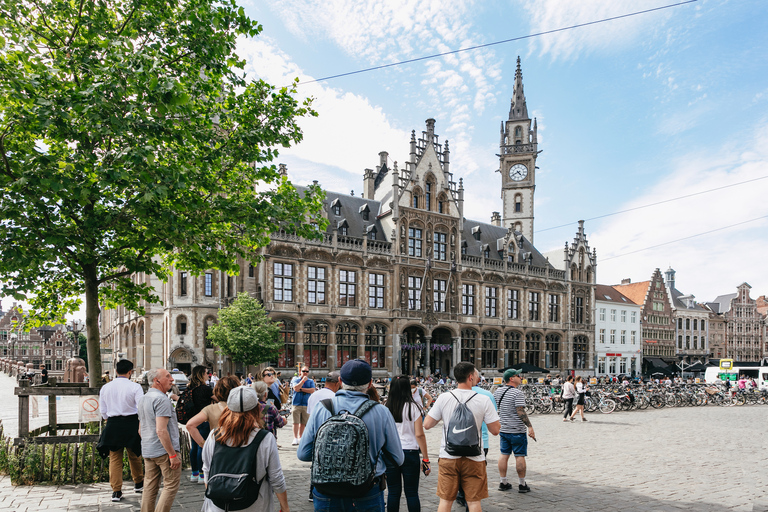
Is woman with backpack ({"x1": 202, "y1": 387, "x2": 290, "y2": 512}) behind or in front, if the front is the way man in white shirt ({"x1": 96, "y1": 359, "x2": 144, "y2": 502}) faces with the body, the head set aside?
behind

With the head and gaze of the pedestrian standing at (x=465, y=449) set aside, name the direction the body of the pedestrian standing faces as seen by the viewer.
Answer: away from the camera

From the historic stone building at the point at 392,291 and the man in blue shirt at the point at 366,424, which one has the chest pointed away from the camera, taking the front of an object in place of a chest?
the man in blue shirt

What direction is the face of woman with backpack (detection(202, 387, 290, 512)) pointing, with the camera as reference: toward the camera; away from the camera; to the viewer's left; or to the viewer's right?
away from the camera

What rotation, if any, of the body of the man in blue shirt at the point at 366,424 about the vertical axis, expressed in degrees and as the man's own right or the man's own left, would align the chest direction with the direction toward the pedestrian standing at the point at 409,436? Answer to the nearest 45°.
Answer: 0° — they already face them

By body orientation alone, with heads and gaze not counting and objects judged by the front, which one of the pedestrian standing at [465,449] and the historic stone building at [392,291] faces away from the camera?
the pedestrian standing

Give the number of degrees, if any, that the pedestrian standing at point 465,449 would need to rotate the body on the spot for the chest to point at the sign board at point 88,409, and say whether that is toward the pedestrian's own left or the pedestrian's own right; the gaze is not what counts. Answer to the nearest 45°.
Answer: approximately 45° to the pedestrian's own left

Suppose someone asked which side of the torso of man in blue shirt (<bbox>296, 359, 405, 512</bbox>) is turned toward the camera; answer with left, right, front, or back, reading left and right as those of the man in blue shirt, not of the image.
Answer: back

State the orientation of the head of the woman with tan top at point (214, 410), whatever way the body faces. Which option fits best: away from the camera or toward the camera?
away from the camera

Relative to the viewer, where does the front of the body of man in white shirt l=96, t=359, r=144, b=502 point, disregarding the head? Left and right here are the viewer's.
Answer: facing away from the viewer
